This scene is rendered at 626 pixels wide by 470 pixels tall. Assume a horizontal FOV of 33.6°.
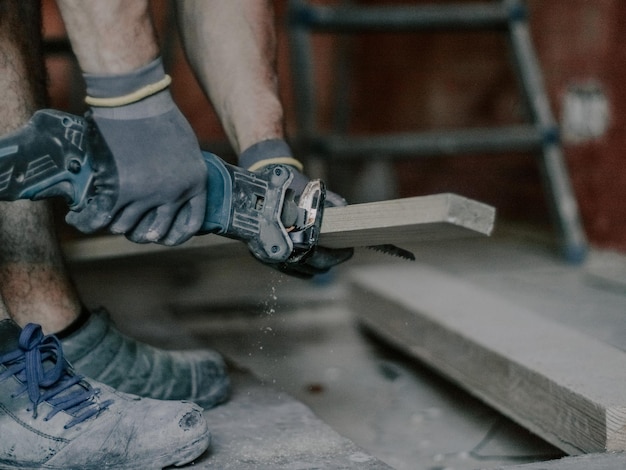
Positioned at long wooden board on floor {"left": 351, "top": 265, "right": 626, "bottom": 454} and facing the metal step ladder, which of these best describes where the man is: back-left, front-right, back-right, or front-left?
back-left

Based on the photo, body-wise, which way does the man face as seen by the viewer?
to the viewer's right

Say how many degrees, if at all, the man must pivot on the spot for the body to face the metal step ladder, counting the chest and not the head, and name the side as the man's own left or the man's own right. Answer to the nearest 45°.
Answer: approximately 45° to the man's own left
